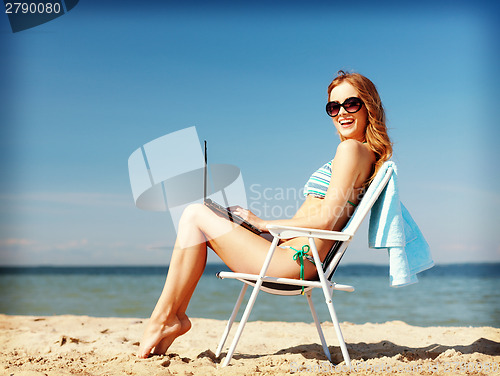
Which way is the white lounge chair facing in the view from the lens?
facing to the left of the viewer

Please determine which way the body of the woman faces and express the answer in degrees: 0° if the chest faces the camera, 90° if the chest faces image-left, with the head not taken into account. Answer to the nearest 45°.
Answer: approximately 90°
